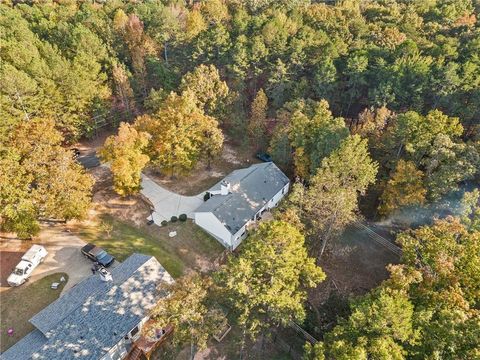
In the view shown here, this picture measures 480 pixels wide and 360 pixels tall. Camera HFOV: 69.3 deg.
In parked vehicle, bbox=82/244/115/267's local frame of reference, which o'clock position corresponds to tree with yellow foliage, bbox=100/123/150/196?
The tree with yellow foliage is roughly at 9 o'clock from the parked vehicle.

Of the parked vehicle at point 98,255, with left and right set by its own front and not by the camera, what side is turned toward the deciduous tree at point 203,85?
left

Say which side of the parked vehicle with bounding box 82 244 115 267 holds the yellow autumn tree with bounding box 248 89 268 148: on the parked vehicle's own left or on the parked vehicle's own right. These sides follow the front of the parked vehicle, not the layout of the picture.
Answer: on the parked vehicle's own left

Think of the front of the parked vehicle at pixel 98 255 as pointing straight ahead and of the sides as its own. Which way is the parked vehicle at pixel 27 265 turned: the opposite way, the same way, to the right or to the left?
to the right

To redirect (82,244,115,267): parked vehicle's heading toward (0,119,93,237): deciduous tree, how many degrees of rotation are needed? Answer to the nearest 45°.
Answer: approximately 135° to its left

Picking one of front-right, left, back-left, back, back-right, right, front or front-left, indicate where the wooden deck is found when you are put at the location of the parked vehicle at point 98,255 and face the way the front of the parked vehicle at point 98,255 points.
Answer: front-right
